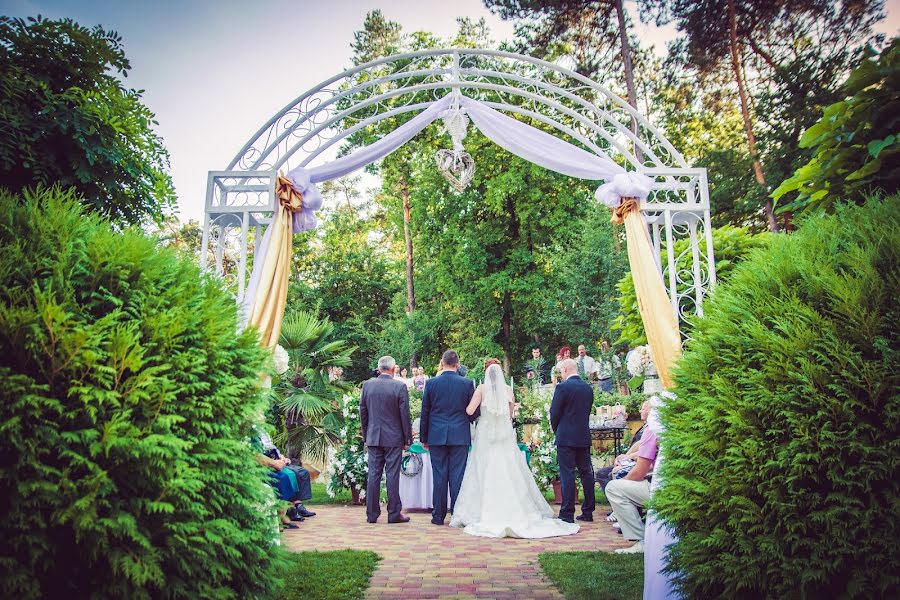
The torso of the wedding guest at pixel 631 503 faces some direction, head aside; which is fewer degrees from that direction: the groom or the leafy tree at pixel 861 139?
the groom

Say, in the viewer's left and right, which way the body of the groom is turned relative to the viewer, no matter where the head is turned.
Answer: facing away from the viewer

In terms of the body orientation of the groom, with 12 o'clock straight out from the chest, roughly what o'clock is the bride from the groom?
The bride is roughly at 4 o'clock from the groom.

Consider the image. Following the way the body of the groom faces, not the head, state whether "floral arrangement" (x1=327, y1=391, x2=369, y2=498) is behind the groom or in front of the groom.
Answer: in front

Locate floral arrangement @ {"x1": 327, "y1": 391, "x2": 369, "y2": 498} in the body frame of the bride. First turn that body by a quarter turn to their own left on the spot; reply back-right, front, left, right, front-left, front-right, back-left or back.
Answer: front-right

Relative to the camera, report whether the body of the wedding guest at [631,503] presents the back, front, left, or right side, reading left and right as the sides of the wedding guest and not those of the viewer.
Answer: left

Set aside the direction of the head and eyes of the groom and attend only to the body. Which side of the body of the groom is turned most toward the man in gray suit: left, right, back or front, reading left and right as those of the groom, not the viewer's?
left

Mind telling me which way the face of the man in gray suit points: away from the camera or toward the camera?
away from the camera

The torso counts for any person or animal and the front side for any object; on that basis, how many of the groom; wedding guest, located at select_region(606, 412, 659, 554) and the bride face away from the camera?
2

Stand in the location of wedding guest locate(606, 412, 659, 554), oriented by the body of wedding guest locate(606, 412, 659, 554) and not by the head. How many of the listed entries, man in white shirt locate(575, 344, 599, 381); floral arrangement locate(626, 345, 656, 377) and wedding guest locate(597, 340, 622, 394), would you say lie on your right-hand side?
3

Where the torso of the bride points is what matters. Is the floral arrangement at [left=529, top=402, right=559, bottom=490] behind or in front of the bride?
in front

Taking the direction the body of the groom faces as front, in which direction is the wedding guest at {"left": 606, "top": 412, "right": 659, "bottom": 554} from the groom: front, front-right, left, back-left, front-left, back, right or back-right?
back-right

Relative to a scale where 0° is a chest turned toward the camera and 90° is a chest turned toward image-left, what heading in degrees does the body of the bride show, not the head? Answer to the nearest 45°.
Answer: approximately 180°
